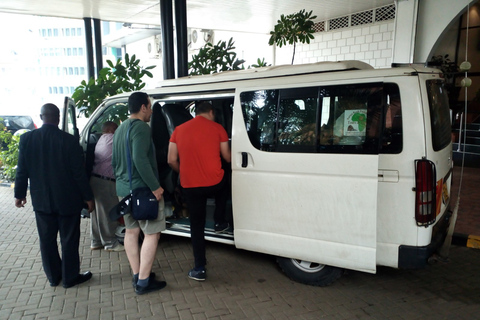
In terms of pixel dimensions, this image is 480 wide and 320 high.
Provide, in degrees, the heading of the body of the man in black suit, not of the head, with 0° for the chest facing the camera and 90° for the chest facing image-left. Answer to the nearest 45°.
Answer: approximately 180°

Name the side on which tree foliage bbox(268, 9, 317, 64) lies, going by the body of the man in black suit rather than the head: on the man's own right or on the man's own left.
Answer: on the man's own right

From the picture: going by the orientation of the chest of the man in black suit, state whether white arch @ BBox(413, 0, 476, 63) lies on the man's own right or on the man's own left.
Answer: on the man's own right

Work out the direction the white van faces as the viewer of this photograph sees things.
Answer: facing away from the viewer and to the left of the viewer

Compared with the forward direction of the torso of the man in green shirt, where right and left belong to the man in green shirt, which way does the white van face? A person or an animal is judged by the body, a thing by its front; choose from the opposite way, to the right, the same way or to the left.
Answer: to the left

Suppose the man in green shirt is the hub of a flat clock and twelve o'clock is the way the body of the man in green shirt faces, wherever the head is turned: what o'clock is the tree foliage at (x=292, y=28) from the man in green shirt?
The tree foliage is roughly at 12 o'clock from the man in green shirt.

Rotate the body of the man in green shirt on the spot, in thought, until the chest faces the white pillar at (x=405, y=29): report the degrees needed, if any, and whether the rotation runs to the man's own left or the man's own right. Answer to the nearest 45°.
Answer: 0° — they already face it

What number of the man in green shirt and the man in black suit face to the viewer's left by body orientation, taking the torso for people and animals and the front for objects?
0

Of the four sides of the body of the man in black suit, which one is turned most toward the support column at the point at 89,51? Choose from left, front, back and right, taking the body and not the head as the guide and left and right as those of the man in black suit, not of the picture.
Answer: front

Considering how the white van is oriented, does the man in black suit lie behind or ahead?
ahead

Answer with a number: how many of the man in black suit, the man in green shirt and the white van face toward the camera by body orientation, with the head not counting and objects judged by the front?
0

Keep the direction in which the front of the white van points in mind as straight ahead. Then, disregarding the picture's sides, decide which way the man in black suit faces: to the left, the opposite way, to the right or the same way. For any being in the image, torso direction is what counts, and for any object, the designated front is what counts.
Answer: to the right

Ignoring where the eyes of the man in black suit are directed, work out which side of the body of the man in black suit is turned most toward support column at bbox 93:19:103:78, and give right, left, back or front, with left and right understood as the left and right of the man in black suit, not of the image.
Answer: front

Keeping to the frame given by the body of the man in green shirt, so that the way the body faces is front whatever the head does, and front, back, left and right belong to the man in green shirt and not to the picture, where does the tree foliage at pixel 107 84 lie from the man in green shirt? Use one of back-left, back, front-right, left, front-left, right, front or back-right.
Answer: front-left

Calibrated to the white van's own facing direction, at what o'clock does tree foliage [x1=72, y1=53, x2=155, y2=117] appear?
The tree foliage is roughly at 12 o'clock from the white van.

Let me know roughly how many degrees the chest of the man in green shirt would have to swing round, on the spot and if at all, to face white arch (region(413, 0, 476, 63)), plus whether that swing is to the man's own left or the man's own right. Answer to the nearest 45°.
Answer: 0° — they already face it

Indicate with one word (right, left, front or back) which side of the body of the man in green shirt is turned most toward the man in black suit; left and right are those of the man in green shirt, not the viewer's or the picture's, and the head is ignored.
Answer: left

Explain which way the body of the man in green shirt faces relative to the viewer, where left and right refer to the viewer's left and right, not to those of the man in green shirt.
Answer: facing away from the viewer and to the right of the viewer
